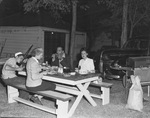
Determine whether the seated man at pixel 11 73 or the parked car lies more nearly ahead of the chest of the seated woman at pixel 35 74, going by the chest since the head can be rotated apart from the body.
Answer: the parked car

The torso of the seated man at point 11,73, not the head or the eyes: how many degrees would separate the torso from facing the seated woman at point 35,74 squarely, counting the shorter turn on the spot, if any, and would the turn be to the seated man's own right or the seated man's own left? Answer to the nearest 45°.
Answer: approximately 45° to the seated man's own right

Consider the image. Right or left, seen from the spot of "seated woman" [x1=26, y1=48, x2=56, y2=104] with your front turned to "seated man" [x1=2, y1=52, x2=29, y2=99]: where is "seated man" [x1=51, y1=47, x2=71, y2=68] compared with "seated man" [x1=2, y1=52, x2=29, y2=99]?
right

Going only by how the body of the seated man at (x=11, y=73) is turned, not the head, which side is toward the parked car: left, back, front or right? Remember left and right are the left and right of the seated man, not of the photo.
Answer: front

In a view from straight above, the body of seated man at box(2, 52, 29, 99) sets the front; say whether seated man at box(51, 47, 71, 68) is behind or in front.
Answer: in front

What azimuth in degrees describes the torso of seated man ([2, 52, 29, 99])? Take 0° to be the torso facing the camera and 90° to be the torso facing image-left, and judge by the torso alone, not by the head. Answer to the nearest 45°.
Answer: approximately 270°

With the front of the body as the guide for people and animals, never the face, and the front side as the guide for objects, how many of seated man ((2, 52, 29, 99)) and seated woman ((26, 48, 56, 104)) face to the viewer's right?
2

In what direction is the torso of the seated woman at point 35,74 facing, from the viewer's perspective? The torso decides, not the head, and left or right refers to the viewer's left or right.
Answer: facing to the right of the viewer

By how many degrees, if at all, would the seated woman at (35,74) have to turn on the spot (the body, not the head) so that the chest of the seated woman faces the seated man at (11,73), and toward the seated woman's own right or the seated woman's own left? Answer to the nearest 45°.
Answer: approximately 135° to the seated woman's own left
